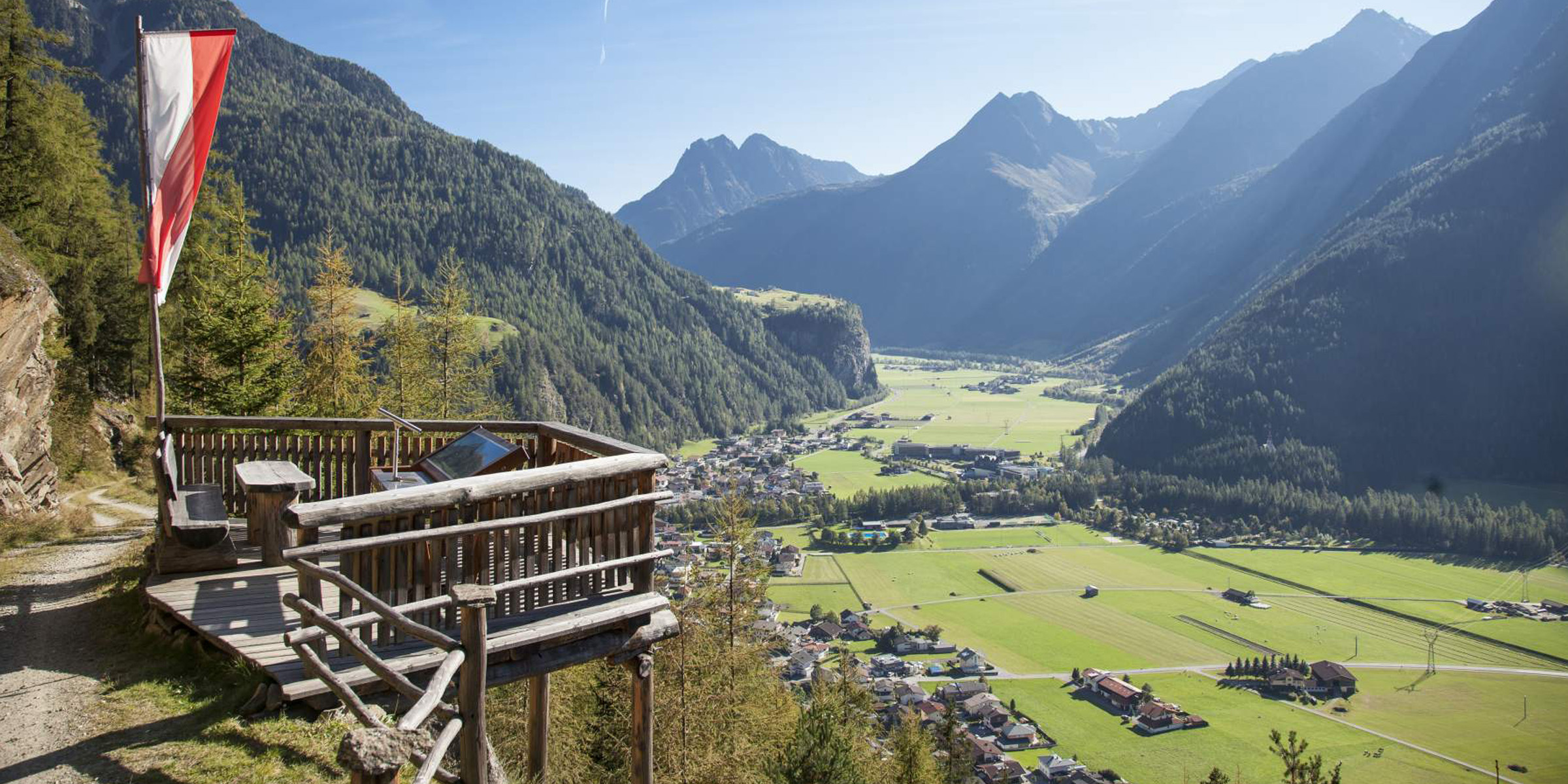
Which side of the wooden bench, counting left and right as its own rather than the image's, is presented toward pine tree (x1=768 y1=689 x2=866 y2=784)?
front

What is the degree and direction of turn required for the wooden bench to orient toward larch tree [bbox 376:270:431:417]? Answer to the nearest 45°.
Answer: approximately 90° to its left

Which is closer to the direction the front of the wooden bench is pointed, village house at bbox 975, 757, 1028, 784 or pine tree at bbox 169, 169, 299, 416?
the village house

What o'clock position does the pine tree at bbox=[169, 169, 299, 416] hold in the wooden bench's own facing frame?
The pine tree is roughly at 9 o'clock from the wooden bench.

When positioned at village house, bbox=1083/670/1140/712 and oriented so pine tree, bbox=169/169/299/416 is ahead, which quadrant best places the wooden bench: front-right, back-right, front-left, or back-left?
front-left

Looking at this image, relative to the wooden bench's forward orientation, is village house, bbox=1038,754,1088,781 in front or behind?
in front

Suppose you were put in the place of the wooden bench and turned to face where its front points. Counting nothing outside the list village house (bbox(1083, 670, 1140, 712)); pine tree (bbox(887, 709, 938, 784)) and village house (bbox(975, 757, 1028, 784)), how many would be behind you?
0

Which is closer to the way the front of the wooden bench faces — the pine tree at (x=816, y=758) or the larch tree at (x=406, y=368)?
the pine tree

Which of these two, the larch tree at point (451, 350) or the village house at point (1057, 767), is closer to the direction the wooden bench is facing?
the village house

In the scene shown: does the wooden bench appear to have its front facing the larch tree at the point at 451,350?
no

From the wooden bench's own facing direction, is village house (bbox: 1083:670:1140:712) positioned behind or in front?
in front

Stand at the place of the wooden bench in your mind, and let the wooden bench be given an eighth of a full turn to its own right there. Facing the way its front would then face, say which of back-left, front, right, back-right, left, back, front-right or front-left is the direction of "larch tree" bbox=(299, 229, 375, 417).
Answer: back-left

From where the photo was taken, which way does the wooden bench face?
to the viewer's right

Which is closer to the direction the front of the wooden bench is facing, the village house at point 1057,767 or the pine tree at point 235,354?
the village house
